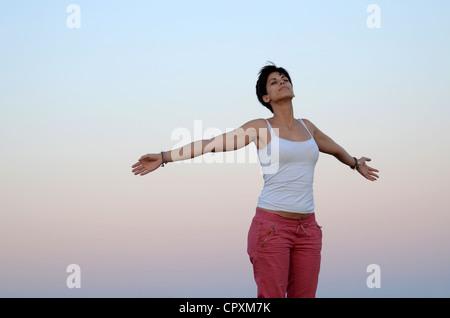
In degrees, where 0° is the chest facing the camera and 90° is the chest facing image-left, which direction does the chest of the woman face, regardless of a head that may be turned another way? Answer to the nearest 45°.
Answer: approximately 315°

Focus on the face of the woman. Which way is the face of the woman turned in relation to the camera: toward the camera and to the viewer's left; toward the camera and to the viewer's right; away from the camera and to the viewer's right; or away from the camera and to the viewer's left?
toward the camera and to the viewer's right
